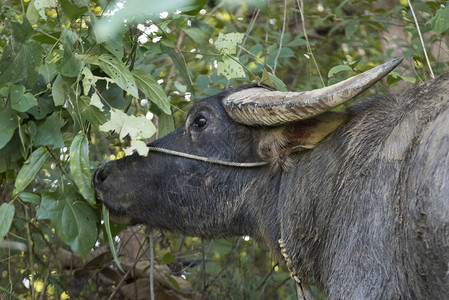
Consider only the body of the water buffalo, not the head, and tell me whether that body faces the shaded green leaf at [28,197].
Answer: yes

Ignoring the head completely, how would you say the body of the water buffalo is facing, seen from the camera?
to the viewer's left

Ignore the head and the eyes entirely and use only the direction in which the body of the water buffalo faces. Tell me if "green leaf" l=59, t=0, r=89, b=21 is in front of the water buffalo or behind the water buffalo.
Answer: in front

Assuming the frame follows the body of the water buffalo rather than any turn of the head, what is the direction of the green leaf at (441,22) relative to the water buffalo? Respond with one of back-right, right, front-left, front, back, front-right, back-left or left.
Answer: back-right

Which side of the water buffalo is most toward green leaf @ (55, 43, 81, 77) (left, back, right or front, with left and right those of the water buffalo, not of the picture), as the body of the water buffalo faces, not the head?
front

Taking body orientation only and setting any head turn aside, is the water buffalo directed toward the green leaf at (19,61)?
yes

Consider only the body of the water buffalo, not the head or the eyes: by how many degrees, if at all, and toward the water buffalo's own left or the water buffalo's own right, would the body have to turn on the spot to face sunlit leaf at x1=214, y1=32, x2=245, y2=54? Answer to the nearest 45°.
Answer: approximately 45° to the water buffalo's own right

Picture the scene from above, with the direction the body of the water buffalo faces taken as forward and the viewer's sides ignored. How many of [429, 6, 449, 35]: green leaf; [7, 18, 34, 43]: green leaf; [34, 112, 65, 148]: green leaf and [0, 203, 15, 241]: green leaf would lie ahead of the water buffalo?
3

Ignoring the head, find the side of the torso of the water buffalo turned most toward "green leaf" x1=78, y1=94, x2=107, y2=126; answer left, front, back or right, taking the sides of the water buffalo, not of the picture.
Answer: front

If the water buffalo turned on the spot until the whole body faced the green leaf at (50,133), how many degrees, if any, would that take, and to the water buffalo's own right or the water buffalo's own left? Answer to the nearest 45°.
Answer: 0° — it already faces it

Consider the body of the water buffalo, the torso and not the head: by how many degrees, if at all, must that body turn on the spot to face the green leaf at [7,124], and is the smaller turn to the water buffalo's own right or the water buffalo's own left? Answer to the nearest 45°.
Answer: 0° — it already faces it

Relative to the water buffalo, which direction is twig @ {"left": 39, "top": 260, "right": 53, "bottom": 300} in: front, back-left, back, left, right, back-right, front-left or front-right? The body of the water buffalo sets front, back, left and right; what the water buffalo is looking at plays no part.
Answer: front

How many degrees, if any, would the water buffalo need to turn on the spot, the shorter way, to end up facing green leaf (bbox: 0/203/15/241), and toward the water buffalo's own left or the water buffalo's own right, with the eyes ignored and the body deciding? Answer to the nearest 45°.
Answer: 0° — it already faces it

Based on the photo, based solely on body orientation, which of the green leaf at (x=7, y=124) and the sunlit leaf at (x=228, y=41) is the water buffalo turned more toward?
the green leaf

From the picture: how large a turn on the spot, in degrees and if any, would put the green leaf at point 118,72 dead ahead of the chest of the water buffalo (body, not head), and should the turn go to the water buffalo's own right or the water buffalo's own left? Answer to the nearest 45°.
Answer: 0° — it already faces it

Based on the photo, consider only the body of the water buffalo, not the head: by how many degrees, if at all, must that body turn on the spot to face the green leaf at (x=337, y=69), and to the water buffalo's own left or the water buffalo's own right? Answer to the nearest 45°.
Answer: approximately 90° to the water buffalo's own right
